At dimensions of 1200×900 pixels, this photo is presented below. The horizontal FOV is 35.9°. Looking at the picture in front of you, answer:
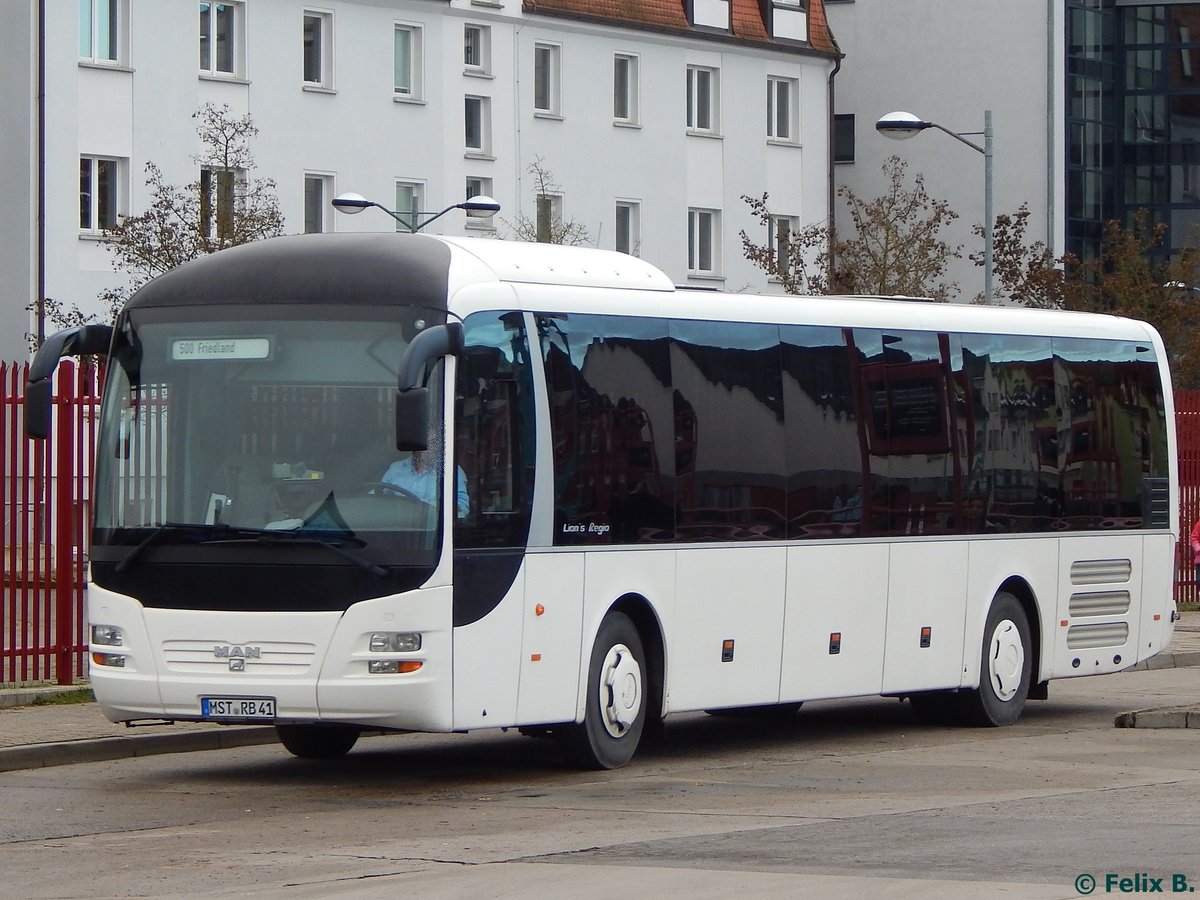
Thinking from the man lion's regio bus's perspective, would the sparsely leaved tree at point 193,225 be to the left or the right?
on its right

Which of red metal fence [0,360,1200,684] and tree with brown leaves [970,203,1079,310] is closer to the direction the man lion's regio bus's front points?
the red metal fence

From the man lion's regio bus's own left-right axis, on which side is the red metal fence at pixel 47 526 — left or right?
on its right

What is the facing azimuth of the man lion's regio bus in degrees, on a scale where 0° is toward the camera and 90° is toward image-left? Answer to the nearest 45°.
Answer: approximately 45°
